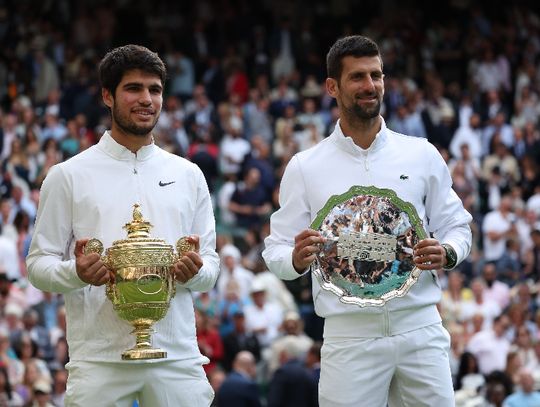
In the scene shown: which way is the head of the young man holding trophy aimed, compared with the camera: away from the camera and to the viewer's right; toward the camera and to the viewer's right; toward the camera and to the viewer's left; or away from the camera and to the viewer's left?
toward the camera and to the viewer's right

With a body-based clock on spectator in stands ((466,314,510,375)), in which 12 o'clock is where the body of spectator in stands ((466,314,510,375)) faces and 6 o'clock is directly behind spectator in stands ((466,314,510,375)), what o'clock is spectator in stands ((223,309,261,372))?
spectator in stands ((223,309,261,372)) is roughly at 4 o'clock from spectator in stands ((466,314,510,375)).

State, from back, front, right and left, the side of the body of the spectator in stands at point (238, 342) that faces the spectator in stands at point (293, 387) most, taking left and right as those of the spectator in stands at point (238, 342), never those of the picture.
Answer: front

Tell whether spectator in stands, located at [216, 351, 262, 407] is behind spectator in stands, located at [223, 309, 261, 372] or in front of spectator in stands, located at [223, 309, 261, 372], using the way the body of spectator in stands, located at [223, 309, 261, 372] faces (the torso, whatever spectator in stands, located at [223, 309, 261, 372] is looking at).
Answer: in front

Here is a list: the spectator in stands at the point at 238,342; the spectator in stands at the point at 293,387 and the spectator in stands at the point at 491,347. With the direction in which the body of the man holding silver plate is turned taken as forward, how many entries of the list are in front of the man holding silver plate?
0

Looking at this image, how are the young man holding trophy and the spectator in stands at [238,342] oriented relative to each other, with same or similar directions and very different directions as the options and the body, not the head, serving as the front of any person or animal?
same or similar directions

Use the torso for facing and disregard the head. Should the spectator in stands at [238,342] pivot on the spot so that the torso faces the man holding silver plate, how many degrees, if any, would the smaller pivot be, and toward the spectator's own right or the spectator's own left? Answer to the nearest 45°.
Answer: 0° — they already face them

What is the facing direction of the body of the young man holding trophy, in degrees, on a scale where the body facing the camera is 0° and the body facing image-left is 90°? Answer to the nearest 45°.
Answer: approximately 0°

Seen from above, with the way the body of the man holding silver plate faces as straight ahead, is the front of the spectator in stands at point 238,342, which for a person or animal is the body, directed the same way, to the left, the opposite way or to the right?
the same way

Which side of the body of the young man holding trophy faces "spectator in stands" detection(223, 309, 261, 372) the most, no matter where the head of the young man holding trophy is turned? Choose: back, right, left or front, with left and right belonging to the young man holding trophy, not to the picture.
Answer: back

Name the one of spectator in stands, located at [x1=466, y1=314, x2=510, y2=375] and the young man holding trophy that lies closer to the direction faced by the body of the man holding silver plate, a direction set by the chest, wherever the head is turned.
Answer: the young man holding trophy

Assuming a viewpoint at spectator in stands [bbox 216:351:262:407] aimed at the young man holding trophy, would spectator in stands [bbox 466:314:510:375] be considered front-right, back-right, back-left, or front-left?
back-left

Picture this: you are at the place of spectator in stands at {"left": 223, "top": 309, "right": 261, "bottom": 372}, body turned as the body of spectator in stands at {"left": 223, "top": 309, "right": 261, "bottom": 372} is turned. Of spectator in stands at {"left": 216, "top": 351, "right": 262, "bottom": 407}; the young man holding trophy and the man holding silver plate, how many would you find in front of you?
3

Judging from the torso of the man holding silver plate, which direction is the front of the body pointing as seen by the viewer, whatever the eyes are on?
toward the camera
